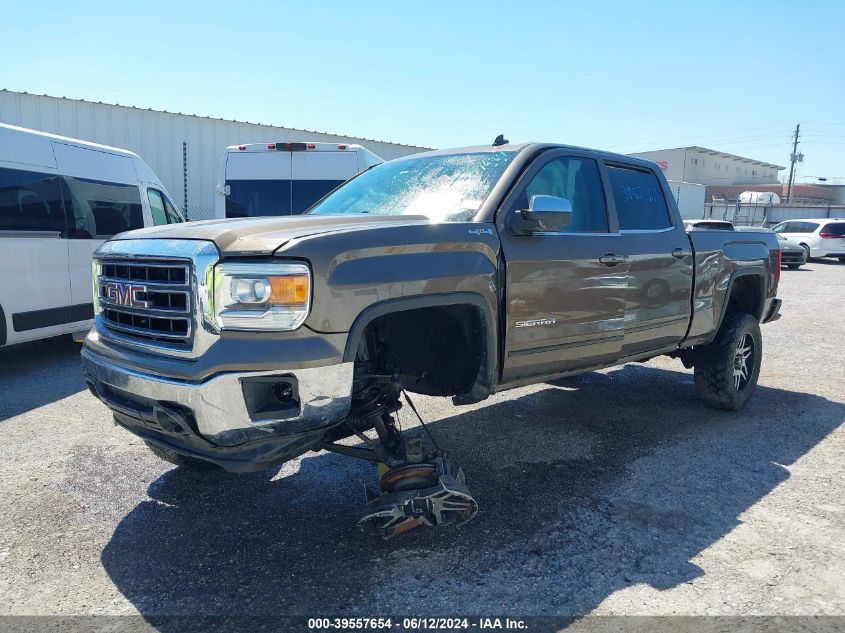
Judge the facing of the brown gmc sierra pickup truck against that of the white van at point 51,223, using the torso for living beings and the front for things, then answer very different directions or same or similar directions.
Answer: very different directions

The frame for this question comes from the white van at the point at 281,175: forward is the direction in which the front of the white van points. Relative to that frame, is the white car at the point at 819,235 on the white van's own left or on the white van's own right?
on the white van's own right

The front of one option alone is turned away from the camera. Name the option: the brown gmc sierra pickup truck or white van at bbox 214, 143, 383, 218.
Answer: the white van

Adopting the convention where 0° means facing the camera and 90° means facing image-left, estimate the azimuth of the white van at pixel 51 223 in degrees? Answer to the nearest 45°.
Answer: approximately 225°

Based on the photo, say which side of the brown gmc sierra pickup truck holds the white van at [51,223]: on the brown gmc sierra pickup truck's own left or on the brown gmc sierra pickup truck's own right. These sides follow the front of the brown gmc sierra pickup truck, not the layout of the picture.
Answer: on the brown gmc sierra pickup truck's own right

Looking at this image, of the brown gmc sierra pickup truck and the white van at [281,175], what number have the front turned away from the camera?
1

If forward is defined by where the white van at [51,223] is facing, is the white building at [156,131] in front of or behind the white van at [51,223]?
in front

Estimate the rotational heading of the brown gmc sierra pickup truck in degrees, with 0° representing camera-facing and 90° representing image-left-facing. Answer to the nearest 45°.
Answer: approximately 45°

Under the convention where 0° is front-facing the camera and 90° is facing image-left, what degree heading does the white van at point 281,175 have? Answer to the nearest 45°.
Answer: approximately 180°

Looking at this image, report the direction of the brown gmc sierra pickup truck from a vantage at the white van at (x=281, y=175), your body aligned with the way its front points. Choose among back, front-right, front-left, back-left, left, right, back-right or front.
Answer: back
